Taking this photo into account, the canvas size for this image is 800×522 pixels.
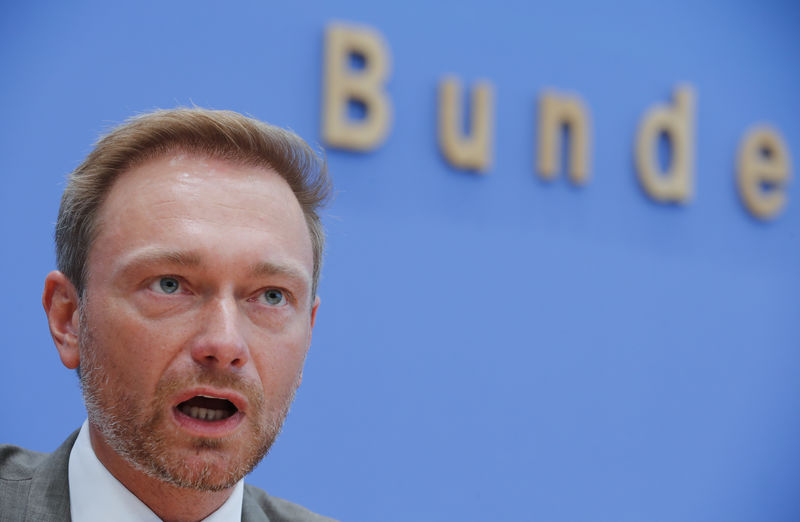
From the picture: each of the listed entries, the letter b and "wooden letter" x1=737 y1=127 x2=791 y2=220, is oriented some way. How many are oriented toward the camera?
2

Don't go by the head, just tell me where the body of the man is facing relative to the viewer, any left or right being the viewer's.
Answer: facing the viewer and to the right of the viewer

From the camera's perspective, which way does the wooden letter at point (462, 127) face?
toward the camera

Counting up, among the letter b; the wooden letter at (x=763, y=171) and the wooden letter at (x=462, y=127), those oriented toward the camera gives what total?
3

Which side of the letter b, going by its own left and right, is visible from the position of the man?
front

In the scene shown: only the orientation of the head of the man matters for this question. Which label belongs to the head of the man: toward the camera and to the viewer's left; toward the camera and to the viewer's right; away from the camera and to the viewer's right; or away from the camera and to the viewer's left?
toward the camera and to the viewer's right

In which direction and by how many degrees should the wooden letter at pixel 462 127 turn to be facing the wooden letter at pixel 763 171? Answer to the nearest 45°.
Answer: approximately 135° to its left

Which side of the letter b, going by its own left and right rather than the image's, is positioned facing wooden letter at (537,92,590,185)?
left

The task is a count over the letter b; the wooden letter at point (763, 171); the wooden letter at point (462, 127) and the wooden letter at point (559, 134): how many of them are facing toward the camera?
4

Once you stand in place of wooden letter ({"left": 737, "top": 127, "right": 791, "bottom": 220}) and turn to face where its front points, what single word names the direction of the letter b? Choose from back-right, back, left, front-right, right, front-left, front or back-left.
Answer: front-right

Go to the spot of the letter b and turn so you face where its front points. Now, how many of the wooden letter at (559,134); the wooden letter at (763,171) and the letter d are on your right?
0

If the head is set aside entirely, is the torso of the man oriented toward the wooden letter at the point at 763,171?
no

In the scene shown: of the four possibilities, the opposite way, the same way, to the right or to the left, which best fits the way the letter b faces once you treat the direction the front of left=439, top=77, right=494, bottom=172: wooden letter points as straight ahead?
the same way

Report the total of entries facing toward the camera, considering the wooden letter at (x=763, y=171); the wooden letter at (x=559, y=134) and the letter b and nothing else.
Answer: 3

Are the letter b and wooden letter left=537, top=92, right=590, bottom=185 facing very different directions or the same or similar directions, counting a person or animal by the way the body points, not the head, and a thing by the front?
same or similar directions

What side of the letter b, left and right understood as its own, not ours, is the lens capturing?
front
